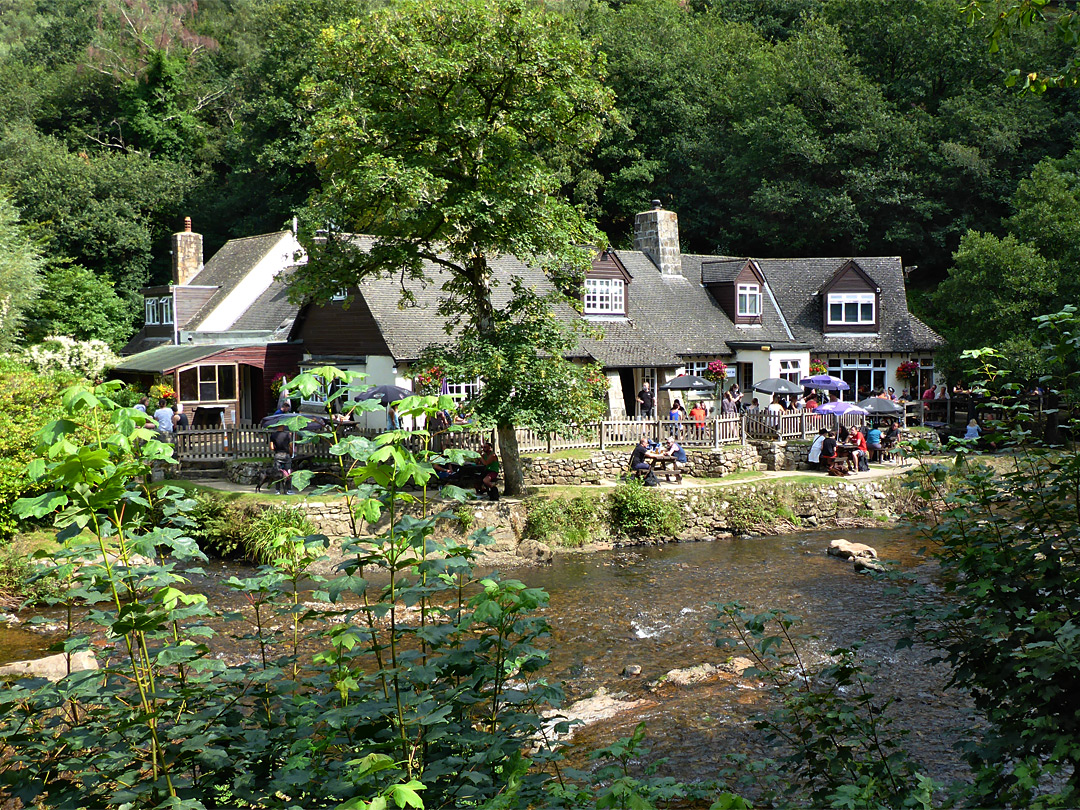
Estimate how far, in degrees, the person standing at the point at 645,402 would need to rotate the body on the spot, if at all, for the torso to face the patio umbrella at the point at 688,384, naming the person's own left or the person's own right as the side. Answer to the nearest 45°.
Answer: approximately 90° to the person's own left

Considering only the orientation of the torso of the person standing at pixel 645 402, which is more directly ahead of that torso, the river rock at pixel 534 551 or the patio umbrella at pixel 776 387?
the river rock

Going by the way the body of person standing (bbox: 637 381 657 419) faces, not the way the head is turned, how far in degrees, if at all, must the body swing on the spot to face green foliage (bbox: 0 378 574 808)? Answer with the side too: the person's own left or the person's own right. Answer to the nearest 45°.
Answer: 0° — they already face it

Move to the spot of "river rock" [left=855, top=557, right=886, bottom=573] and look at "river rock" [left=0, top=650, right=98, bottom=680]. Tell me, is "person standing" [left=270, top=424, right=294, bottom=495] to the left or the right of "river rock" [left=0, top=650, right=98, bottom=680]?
right

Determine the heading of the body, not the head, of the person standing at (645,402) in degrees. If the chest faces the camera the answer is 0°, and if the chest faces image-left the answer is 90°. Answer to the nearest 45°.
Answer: approximately 0°

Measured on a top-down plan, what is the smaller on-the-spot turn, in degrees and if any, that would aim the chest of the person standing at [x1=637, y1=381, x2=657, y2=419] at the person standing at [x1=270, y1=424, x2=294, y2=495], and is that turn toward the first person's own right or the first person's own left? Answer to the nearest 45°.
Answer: approximately 45° to the first person's own right
